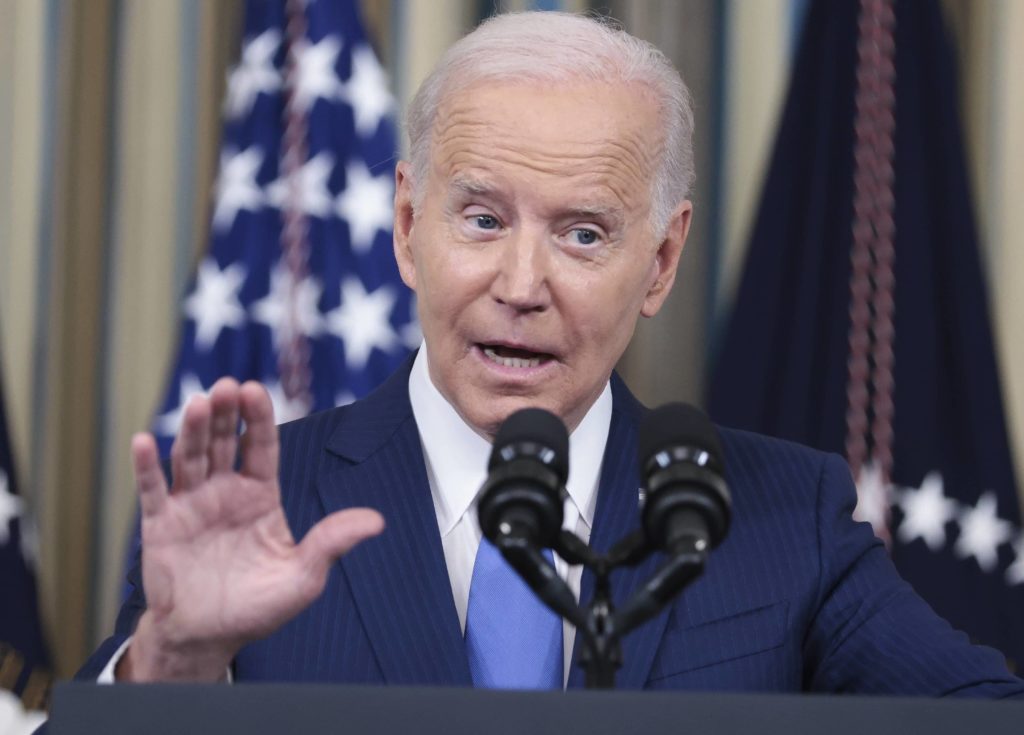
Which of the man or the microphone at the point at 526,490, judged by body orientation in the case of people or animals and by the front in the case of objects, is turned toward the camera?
the man

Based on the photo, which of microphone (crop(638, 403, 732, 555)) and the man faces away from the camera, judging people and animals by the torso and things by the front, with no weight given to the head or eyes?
the microphone

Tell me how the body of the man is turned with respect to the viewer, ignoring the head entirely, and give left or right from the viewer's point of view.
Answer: facing the viewer

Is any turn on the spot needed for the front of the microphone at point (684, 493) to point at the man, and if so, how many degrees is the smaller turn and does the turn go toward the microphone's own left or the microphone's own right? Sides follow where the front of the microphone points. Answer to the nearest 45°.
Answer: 0° — it already faces them

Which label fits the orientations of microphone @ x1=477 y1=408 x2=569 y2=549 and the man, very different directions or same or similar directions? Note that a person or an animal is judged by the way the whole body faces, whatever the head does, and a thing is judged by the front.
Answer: very different directions

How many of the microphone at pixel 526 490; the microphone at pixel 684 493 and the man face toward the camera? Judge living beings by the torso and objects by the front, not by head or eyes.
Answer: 1

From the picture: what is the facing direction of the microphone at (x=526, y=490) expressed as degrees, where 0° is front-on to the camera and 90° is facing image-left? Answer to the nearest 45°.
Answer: approximately 180°

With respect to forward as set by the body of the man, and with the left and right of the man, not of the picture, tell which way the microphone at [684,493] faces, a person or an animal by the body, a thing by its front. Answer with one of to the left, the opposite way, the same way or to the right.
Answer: the opposite way

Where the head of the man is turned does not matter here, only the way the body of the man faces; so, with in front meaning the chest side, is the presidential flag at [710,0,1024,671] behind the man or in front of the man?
behind

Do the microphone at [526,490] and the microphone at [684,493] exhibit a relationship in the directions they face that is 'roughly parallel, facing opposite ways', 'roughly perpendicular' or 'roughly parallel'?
roughly parallel

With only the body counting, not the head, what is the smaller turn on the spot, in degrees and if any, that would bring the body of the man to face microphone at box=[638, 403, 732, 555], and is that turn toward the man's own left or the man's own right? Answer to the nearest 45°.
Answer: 0° — they already face it

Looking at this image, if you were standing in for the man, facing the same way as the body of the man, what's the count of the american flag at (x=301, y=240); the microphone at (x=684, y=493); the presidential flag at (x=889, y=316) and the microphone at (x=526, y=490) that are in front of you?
2

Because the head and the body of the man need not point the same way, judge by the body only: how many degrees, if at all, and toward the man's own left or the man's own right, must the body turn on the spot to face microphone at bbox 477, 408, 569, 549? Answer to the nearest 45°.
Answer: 0° — they already face it

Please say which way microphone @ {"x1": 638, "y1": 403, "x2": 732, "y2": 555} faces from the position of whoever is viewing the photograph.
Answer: facing away from the viewer

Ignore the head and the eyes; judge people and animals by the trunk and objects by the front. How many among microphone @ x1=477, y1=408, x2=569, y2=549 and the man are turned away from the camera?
1
